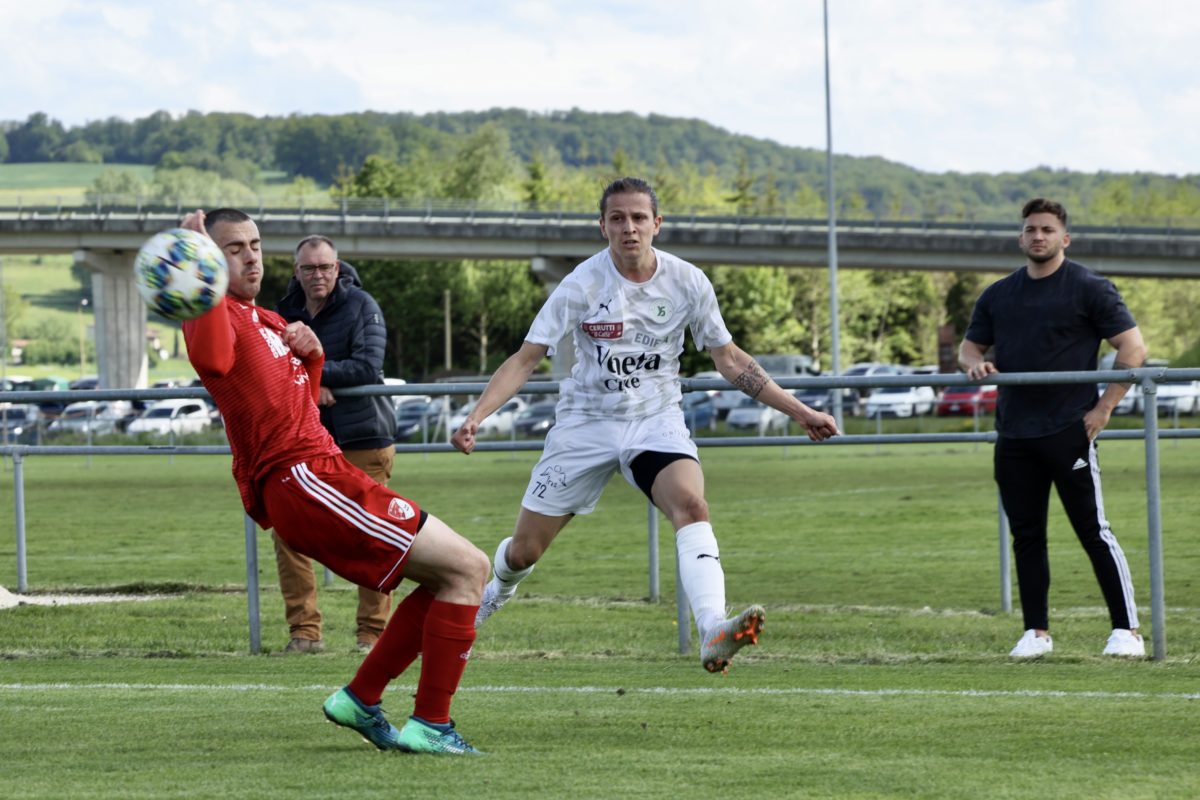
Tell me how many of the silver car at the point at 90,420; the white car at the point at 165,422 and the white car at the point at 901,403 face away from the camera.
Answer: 0

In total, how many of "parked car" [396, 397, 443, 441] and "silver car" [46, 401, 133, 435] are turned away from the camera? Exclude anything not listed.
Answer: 0

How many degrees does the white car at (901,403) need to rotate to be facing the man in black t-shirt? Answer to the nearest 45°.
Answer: approximately 45° to its left

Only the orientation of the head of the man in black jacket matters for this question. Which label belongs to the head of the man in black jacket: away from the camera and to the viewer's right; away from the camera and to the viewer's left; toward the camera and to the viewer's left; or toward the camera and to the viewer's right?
toward the camera and to the viewer's left

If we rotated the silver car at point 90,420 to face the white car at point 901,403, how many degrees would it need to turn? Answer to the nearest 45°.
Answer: approximately 135° to its left

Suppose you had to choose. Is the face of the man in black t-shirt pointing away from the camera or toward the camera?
toward the camera

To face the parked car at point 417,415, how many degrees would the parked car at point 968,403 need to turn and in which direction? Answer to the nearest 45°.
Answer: approximately 45° to its right

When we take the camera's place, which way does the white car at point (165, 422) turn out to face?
facing the viewer and to the left of the viewer

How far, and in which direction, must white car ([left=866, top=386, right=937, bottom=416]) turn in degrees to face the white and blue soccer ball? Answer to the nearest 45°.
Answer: approximately 45° to its left

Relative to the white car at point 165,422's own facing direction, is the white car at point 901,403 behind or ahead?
behind
